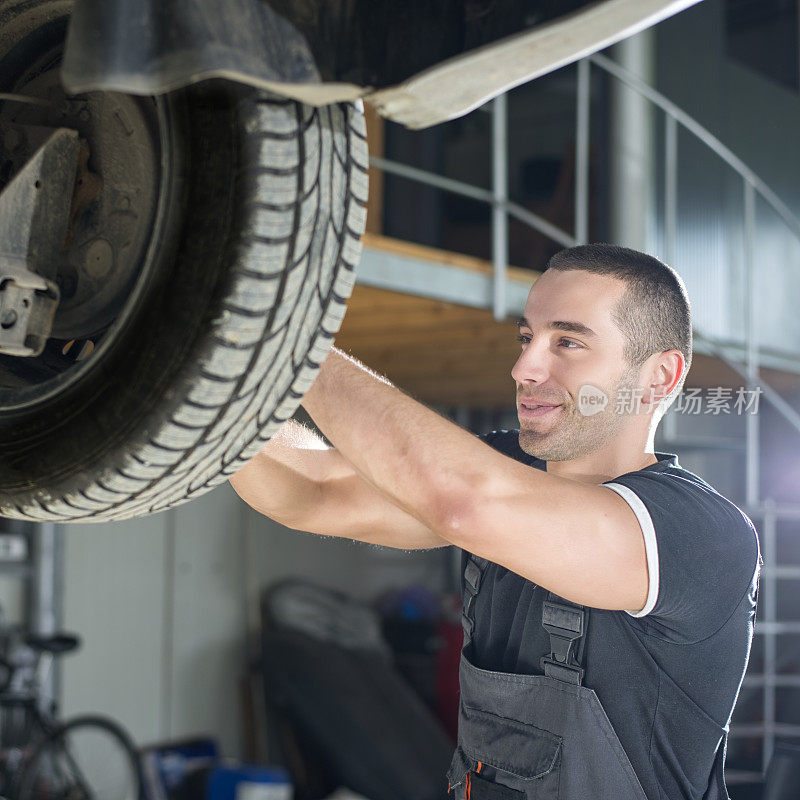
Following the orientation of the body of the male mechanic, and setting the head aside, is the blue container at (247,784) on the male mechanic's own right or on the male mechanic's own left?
on the male mechanic's own right

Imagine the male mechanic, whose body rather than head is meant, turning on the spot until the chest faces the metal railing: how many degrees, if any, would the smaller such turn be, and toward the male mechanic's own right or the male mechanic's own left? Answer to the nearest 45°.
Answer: approximately 135° to the male mechanic's own right

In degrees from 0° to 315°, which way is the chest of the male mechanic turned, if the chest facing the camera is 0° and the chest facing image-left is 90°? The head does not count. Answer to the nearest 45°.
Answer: approximately 45°

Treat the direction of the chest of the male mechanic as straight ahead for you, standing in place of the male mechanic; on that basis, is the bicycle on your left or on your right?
on your right
